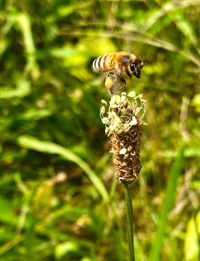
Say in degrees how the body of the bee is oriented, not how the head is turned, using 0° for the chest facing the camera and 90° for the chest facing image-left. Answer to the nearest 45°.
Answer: approximately 270°

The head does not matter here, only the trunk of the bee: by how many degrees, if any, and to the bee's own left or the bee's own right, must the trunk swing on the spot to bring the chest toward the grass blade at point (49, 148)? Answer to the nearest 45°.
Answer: approximately 135° to the bee's own left
